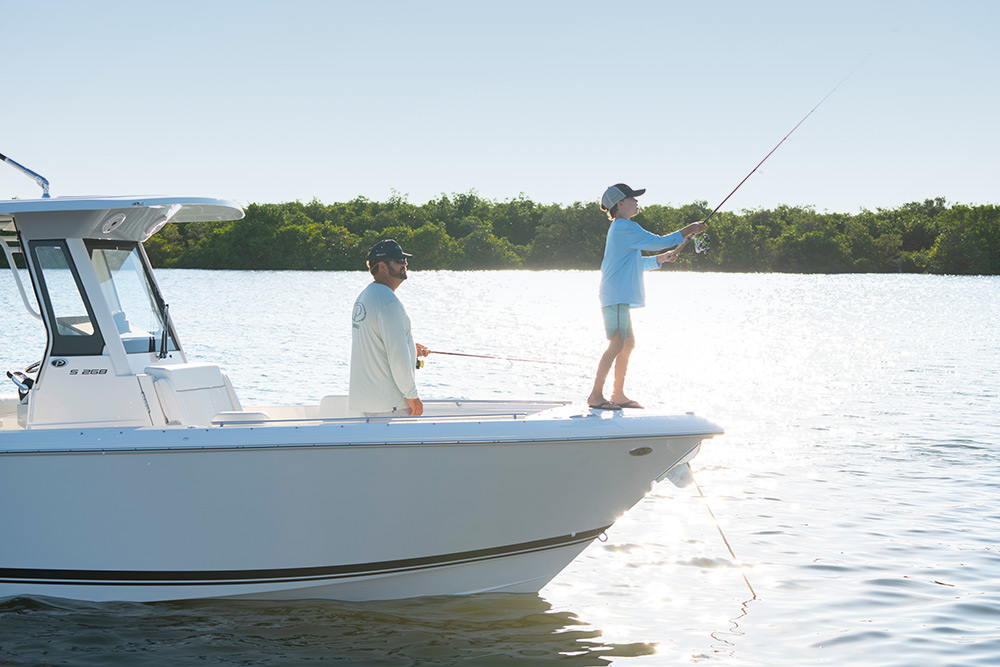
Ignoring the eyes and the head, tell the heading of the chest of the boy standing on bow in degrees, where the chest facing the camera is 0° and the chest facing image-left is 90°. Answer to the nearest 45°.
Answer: approximately 270°

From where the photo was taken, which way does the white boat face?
to the viewer's right

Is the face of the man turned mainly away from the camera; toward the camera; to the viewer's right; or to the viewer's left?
to the viewer's right

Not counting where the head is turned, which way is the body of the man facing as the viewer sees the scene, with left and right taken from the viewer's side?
facing away from the viewer and to the right of the viewer

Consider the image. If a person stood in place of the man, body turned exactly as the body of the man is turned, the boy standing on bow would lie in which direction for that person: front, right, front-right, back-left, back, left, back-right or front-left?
front-right

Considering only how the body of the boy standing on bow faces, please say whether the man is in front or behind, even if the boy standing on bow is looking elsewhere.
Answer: behind
